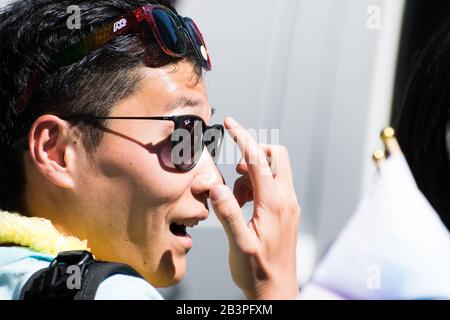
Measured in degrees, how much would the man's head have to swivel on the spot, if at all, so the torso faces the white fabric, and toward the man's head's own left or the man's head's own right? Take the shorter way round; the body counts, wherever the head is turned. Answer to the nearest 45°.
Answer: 0° — they already face it

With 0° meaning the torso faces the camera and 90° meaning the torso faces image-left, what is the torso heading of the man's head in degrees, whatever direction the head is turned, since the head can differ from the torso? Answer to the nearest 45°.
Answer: approximately 270°
